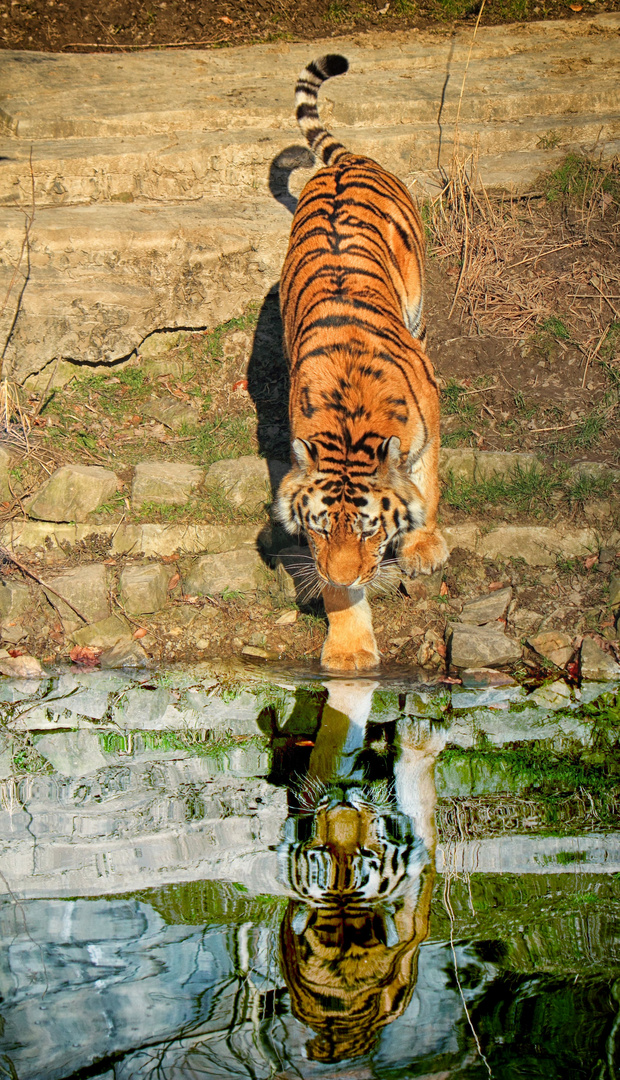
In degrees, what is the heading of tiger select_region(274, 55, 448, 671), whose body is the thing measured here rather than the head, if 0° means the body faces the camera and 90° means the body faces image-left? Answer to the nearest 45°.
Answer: approximately 0°

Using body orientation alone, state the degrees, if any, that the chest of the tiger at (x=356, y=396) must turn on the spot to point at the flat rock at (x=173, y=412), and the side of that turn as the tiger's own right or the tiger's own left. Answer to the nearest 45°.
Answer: approximately 135° to the tiger's own right
